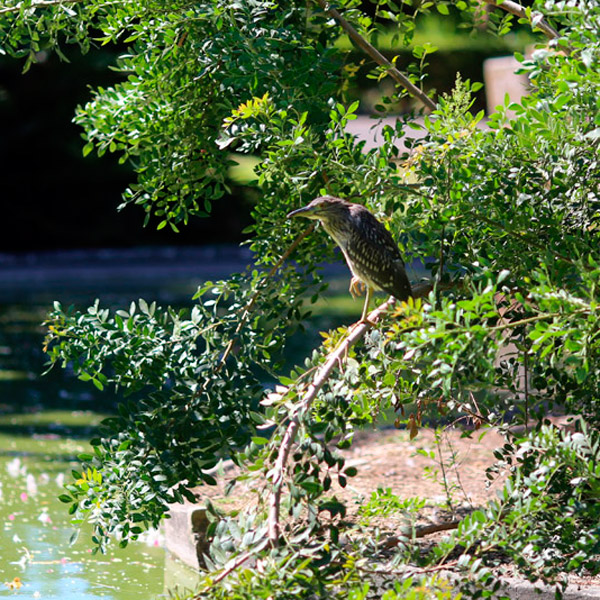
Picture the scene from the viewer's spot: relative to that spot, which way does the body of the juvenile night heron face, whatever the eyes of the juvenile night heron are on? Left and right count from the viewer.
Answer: facing to the left of the viewer
